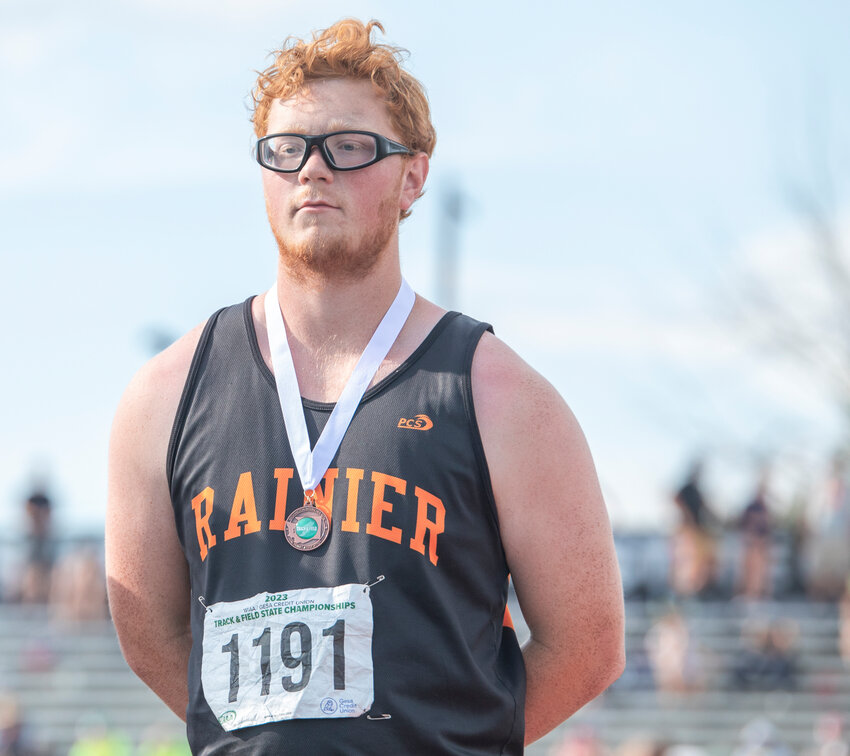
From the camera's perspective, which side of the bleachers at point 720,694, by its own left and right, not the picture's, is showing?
front

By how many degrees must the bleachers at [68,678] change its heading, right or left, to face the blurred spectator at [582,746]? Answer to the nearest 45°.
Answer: approximately 45° to its left

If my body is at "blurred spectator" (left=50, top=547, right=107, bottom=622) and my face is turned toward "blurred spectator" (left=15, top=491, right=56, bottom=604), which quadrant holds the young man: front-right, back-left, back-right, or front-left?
back-left

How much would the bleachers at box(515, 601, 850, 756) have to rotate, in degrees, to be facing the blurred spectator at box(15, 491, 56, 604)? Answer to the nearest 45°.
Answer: approximately 90° to its right

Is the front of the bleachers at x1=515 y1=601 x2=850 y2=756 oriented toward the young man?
yes

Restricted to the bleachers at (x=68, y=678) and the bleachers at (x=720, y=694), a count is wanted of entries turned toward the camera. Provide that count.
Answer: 2

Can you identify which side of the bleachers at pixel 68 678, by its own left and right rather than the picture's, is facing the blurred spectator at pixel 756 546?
left

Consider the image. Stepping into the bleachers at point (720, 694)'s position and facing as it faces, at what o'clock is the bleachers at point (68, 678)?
the bleachers at point (68, 678) is roughly at 3 o'clock from the bleachers at point (720, 694).

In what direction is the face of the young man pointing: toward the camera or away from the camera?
toward the camera

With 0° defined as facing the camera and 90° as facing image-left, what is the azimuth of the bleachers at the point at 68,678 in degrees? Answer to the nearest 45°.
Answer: approximately 0°
